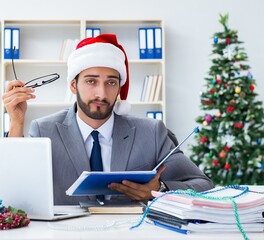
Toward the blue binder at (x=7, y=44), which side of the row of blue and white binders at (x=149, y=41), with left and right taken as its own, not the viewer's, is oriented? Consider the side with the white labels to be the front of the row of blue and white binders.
right

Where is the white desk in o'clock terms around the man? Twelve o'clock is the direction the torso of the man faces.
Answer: The white desk is roughly at 12 o'clock from the man.

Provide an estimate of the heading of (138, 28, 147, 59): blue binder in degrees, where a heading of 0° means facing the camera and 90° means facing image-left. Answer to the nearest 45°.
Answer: approximately 0°

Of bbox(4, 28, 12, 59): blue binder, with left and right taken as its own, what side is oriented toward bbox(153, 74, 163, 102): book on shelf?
left

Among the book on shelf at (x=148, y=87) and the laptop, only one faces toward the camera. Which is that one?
the book on shelf

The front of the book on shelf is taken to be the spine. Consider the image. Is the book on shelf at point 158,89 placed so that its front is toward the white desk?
yes

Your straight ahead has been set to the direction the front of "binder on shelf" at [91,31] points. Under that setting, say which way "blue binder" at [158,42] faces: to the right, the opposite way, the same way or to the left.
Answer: the same way

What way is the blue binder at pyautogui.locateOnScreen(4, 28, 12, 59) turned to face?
toward the camera

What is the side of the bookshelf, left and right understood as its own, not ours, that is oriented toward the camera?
front

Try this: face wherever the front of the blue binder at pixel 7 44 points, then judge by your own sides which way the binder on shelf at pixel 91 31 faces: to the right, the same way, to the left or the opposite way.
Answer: the same way

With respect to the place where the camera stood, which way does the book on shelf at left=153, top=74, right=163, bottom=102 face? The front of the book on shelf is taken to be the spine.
facing the viewer

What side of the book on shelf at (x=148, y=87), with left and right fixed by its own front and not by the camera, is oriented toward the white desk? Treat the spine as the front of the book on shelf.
front

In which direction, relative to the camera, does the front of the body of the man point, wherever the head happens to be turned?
toward the camera

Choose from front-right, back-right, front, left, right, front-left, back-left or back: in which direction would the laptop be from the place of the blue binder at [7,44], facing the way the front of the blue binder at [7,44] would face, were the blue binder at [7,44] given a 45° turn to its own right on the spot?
front-left

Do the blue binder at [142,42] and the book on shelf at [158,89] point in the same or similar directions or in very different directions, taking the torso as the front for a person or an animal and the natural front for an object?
same or similar directions

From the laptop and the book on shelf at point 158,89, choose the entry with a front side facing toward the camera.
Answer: the book on shelf

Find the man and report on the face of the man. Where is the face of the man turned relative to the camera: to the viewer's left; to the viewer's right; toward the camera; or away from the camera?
toward the camera
